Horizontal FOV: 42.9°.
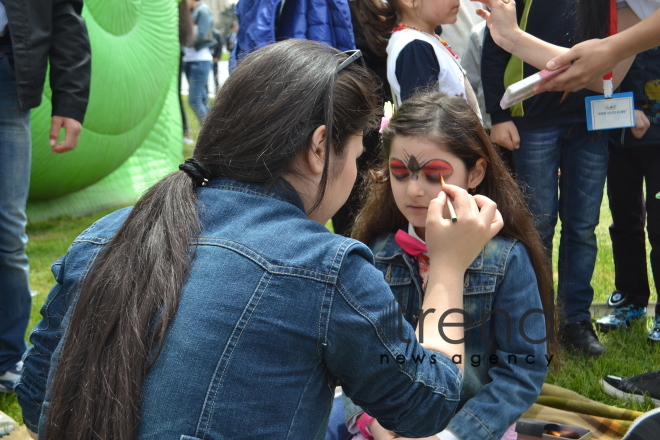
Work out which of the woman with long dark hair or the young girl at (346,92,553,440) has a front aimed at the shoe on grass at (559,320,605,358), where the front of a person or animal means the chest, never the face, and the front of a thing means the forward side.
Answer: the woman with long dark hair

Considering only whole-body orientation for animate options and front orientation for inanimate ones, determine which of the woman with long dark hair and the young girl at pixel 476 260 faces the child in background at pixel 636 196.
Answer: the woman with long dark hair

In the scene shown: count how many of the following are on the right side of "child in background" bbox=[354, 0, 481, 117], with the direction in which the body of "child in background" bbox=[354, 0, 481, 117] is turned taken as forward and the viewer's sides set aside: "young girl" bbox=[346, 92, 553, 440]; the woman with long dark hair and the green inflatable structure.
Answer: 2

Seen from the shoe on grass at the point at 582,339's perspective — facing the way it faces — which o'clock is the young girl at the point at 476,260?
The young girl is roughly at 2 o'clock from the shoe on grass.

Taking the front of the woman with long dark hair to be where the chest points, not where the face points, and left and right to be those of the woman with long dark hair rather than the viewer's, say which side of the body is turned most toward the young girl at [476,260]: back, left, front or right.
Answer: front

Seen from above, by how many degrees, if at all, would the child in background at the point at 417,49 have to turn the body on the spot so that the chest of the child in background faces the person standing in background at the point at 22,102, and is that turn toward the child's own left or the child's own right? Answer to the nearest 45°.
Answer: approximately 180°

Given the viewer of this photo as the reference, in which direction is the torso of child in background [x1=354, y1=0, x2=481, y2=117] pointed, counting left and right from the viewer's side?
facing to the right of the viewer

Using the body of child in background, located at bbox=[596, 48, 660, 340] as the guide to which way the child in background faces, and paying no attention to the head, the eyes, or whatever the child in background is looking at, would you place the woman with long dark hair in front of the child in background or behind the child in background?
in front

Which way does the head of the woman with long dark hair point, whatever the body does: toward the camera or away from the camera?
away from the camera

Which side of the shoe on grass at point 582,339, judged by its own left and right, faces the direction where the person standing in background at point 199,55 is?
back
